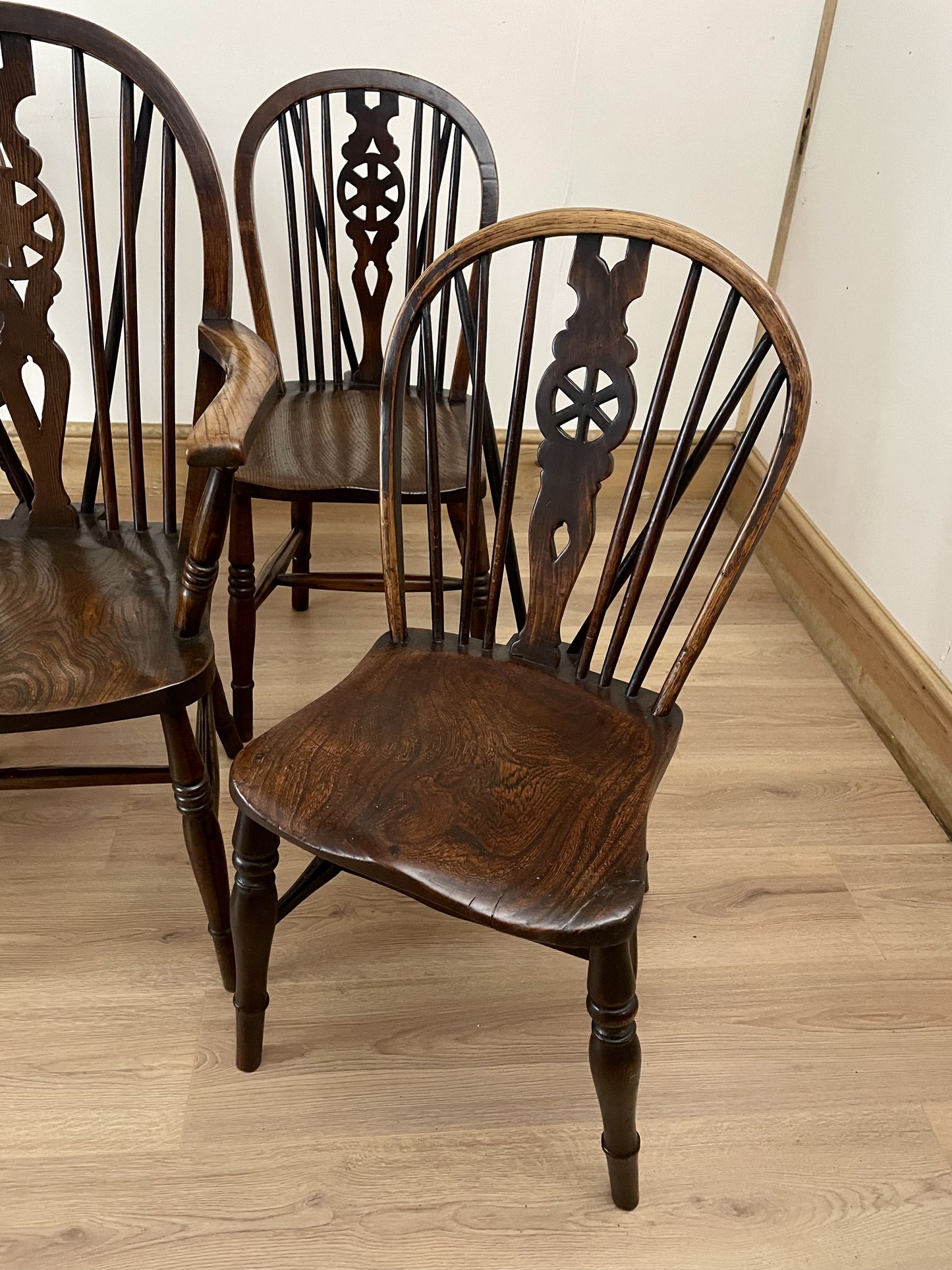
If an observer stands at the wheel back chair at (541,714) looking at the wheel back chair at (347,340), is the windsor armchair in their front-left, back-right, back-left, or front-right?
front-left

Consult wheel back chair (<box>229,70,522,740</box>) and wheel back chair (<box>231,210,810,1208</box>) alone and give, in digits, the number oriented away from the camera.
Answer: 0

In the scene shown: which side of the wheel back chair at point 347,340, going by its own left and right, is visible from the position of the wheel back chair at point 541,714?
front

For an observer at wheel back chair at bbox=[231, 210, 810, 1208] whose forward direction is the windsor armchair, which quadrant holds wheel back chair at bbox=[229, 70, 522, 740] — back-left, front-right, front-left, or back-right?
front-right

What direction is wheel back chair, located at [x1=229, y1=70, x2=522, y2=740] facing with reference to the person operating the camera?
facing the viewer

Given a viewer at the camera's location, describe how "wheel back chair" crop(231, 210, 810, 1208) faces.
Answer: facing the viewer and to the left of the viewer
